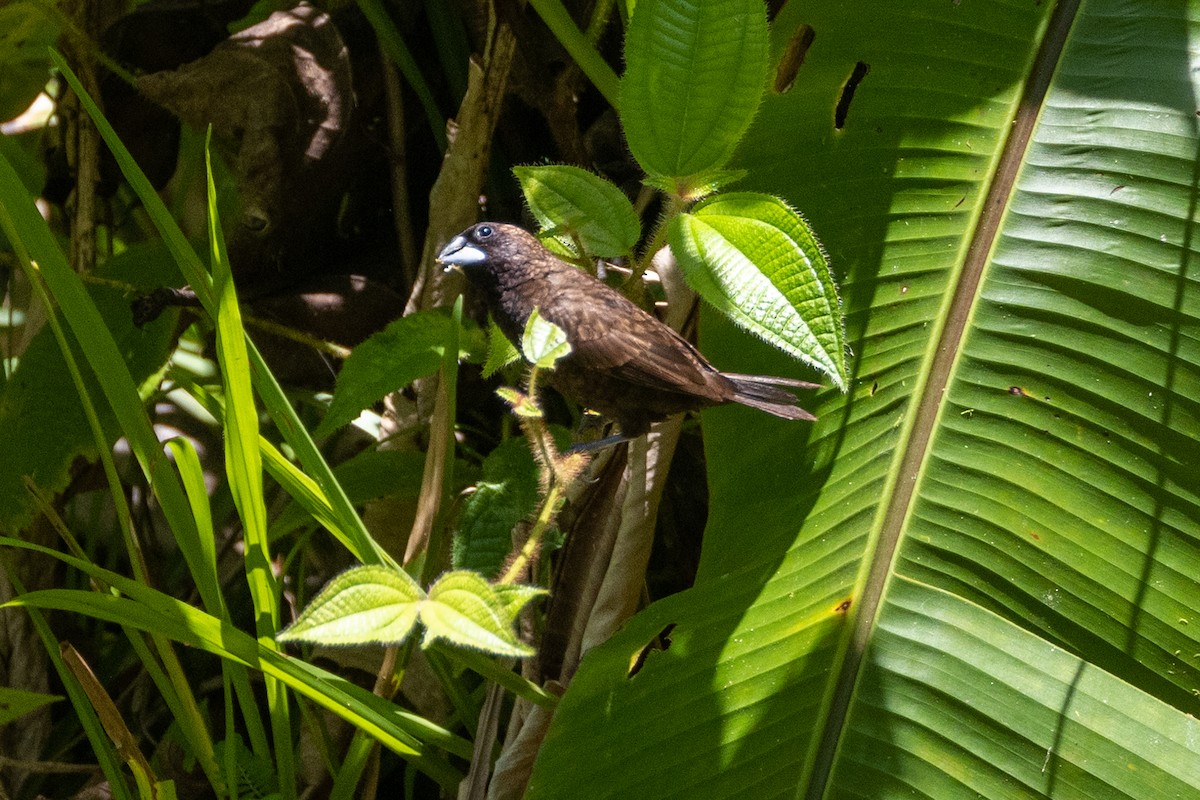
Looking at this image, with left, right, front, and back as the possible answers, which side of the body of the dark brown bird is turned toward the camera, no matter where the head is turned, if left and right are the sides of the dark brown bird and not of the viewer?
left

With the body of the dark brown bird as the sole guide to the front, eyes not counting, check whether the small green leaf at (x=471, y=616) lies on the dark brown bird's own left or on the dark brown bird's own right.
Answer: on the dark brown bird's own left

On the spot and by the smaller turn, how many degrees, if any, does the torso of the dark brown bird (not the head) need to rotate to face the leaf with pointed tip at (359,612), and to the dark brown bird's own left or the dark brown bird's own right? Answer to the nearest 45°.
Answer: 0° — it already faces it
